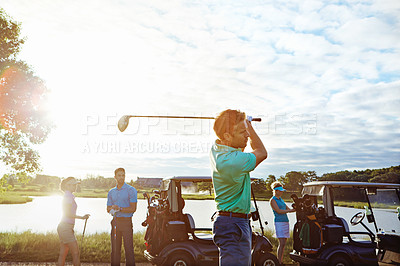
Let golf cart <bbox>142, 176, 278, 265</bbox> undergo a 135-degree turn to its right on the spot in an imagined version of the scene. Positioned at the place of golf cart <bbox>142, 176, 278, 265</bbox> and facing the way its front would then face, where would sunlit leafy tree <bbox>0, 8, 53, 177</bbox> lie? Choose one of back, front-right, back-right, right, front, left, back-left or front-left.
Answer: right

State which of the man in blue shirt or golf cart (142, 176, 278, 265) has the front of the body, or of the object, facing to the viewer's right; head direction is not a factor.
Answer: the golf cart

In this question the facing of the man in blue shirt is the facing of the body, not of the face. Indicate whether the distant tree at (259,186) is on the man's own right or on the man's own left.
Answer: on the man's own left

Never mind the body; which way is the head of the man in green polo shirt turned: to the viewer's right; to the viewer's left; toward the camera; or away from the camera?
to the viewer's right

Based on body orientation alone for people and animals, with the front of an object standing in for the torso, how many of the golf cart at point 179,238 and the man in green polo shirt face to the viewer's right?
2

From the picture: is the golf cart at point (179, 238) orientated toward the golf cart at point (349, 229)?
yes

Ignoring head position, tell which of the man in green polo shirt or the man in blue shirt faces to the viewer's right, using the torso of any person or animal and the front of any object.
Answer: the man in green polo shirt

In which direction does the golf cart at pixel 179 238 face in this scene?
to the viewer's right

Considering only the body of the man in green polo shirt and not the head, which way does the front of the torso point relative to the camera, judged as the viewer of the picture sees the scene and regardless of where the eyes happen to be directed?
to the viewer's right

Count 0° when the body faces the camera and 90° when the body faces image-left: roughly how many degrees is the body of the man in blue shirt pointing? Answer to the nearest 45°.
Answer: approximately 0°

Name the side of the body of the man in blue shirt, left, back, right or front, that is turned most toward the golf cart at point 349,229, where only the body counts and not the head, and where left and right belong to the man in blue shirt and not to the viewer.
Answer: left

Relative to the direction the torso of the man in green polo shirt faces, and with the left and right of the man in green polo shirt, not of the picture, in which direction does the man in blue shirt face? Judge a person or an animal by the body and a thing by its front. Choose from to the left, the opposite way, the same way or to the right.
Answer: to the right
